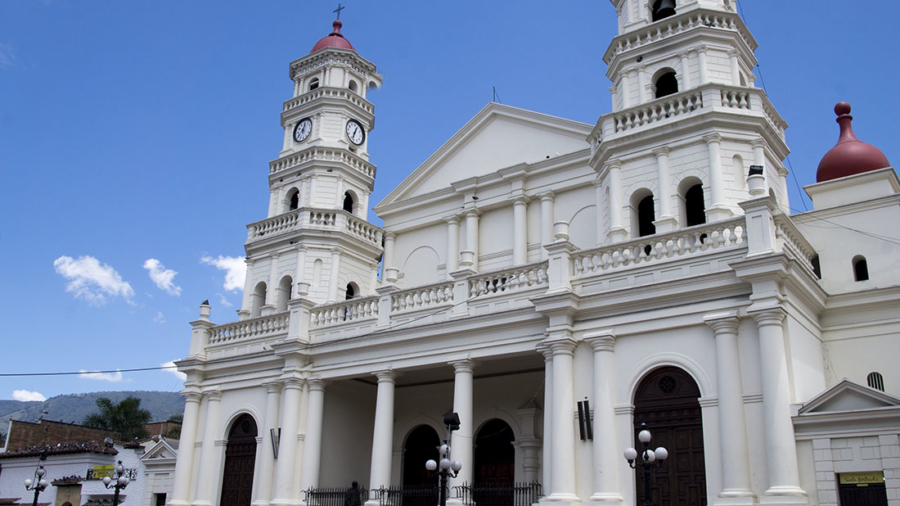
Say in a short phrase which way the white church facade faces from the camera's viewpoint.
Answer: facing the viewer and to the left of the viewer
